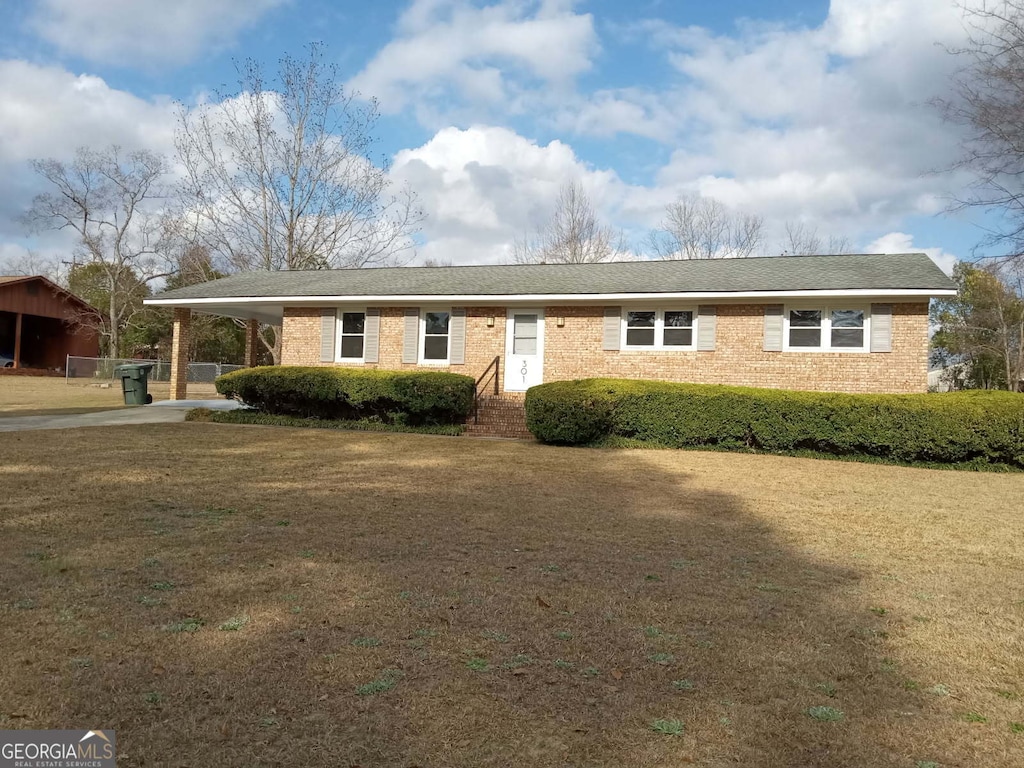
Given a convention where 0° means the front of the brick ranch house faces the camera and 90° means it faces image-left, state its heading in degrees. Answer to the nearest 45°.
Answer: approximately 0°

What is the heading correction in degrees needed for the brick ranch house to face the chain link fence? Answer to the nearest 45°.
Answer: approximately 135° to its right

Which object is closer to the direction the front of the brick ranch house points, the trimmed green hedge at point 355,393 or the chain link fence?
the trimmed green hedge

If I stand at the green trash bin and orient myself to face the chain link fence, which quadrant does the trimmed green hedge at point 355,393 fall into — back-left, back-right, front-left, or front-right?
back-right

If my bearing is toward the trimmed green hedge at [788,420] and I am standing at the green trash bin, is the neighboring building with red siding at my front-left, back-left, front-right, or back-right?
back-left

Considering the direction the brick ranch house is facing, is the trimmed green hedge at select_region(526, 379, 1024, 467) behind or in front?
in front

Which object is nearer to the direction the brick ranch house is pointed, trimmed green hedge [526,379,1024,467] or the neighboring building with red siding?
the trimmed green hedge

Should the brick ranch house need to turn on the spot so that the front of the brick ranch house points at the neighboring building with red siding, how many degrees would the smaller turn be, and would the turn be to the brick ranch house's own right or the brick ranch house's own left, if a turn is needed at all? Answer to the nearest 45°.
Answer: approximately 135° to the brick ranch house's own right

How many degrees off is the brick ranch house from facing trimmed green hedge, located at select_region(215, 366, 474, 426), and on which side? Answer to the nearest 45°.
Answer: approximately 90° to its right

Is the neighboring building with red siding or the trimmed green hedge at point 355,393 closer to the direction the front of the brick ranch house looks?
the trimmed green hedge

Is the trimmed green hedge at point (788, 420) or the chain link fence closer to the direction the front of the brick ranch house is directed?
the trimmed green hedge

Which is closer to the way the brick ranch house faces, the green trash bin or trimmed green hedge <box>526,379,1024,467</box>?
the trimmed green hedge

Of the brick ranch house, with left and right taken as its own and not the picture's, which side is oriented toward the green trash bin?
right
